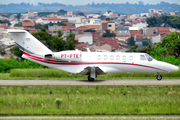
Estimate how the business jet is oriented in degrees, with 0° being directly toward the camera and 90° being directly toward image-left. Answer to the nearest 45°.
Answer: approximately 270°
